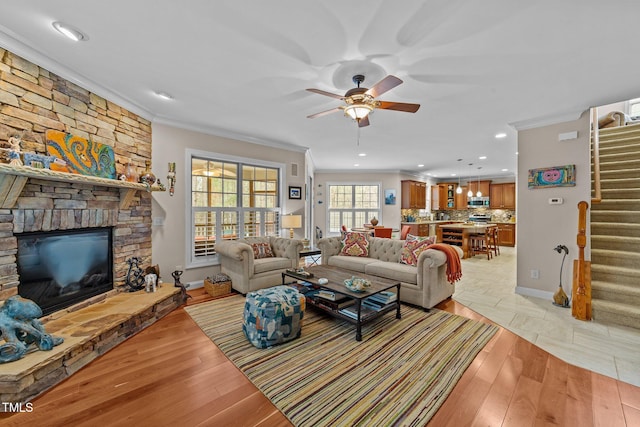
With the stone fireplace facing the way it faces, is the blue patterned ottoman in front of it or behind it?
in front

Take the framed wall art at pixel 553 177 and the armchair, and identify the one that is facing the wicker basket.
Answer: the framed wall art

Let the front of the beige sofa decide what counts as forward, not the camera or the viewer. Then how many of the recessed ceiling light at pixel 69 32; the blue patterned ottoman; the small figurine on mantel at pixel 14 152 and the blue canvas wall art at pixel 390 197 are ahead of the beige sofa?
3

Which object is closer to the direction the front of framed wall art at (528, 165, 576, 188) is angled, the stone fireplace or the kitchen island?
the stone fireplace

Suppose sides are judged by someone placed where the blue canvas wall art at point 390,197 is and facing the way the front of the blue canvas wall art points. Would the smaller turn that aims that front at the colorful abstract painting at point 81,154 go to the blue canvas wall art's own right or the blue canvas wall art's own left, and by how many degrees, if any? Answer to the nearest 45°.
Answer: approximately 45° to the blue canvas wall art's own right

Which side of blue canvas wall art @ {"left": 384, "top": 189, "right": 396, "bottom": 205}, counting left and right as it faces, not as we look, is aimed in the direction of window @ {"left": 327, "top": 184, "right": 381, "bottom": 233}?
right

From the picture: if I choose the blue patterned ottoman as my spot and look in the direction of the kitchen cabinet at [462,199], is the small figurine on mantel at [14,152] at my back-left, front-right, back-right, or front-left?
back-left

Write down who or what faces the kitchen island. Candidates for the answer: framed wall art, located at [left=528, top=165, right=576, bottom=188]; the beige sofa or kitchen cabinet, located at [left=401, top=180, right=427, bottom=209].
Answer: the kitchen cabinet

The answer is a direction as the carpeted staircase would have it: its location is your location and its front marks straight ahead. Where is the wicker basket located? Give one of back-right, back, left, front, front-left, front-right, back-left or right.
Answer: front-right
